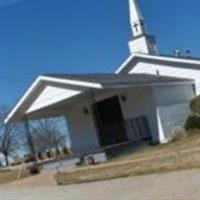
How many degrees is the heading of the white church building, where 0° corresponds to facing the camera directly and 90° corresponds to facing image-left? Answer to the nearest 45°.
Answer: approximately 45°
